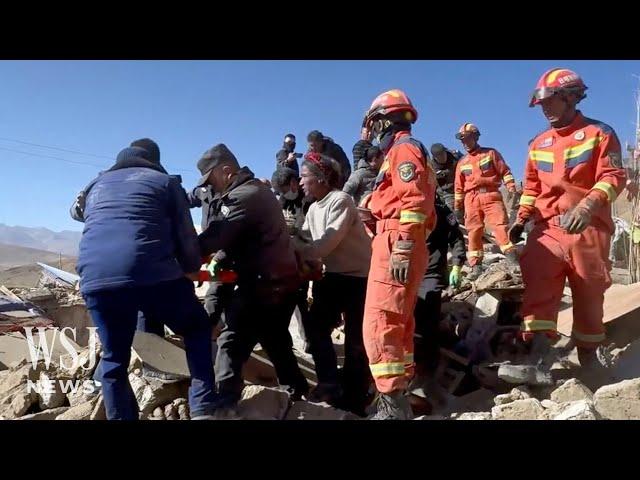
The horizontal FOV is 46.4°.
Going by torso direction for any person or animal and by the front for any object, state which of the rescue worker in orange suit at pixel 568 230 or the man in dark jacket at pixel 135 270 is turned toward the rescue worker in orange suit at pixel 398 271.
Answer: the rescue worker in orange suit at pixel 568 230

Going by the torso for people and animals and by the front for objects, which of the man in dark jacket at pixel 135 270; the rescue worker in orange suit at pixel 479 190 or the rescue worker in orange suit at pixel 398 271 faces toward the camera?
the rescue worker in orange suit at pixel 479 190

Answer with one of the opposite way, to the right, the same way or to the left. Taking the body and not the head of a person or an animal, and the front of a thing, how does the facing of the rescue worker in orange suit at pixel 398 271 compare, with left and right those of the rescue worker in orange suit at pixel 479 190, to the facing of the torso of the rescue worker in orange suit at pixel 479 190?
to the right

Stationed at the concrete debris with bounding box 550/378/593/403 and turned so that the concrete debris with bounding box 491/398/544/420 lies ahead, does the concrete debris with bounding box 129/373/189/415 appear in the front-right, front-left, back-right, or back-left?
front-right

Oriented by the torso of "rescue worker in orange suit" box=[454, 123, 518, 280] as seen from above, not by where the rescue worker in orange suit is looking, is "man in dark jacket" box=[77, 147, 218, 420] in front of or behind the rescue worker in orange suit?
in front

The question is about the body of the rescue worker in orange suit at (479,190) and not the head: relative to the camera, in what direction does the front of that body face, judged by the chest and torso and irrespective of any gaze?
toward the camera

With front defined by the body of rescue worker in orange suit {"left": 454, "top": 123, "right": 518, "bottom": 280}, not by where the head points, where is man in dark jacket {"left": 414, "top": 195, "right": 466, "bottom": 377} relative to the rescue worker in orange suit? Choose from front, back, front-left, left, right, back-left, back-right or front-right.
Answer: front

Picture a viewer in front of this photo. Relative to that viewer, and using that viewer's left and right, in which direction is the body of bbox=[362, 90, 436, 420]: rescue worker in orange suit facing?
facing to the left of the viewer

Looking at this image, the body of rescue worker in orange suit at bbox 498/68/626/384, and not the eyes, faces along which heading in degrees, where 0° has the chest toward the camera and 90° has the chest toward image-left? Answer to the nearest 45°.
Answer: approximately 45°

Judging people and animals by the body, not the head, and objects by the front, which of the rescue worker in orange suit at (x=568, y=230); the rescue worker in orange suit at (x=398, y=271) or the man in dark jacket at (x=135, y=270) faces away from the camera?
the man in dark jacket

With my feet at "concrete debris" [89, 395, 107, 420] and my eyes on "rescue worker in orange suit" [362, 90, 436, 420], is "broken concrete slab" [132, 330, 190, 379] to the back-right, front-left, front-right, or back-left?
front-left

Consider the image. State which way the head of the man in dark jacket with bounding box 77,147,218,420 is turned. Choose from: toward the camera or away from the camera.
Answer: away from the camera

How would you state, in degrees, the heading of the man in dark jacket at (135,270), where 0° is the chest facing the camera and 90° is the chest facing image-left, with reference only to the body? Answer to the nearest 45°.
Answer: approximately 180°

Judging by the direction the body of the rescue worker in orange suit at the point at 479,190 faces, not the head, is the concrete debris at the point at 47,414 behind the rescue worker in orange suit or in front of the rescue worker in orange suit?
in front
